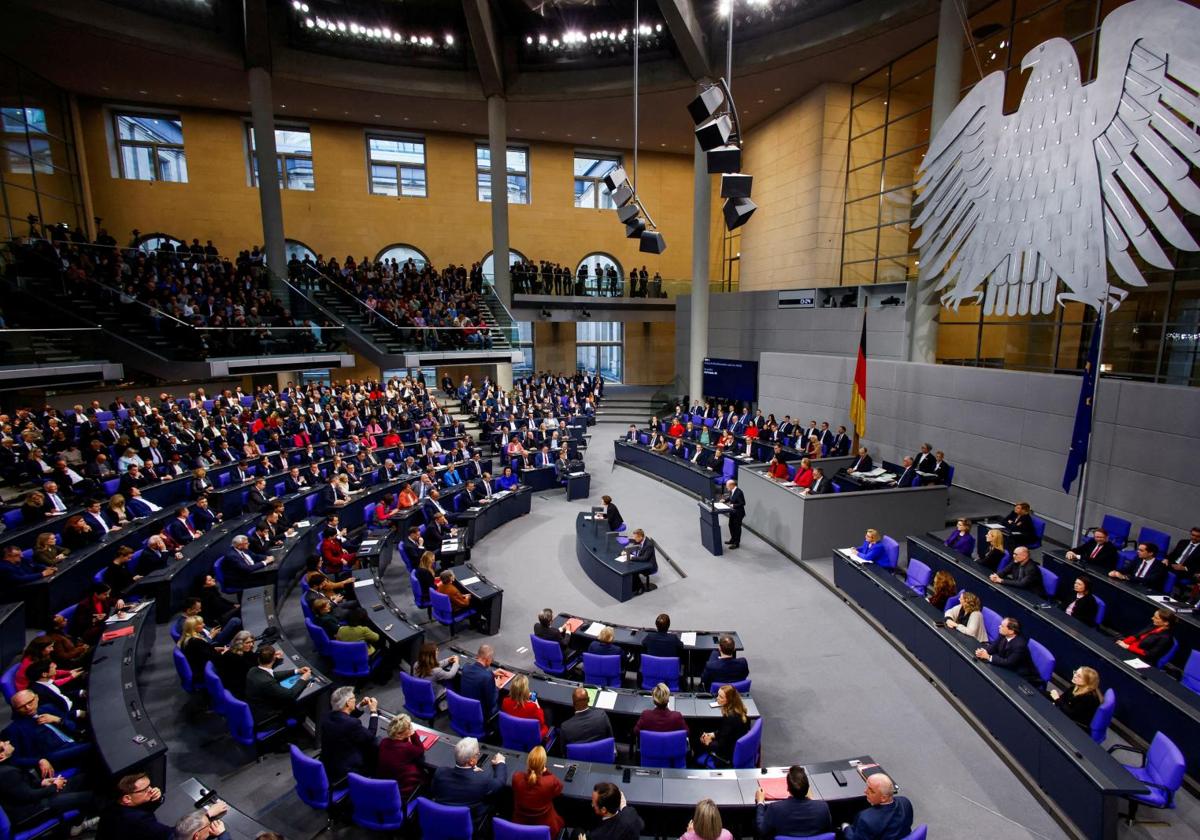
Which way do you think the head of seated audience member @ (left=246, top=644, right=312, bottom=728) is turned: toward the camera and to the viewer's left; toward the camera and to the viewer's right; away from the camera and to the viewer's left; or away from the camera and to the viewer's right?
away from the camera and to the viewer's right

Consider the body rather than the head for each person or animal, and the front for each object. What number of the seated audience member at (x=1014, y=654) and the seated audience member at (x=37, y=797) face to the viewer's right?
1

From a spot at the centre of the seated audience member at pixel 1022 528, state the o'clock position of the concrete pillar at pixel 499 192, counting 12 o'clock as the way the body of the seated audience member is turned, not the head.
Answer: The concrete pillar is roughly at 2 o'clock from the seated audience member.

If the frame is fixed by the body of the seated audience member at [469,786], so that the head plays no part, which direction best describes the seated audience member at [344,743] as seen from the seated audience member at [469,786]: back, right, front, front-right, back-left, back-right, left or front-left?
left

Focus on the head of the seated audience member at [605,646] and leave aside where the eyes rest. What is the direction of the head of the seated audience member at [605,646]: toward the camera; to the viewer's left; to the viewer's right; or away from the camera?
away from the camera

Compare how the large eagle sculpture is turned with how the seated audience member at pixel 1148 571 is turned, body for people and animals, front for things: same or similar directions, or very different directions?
same or similar directions

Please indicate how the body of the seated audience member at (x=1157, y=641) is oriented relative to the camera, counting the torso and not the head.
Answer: to the viewer's left

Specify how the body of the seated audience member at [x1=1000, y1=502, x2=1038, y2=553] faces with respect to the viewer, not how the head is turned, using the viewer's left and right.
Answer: facing the viewer and to the left of the viewer

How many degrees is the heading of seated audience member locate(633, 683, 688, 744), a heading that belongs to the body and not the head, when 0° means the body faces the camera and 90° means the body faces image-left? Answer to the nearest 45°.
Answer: approximately 180°

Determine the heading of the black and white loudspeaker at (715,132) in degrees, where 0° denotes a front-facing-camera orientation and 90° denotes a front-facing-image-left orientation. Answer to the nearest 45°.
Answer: approximately 45°

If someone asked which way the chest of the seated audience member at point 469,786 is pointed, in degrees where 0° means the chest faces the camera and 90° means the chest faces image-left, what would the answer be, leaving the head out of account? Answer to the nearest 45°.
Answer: approximately 225°

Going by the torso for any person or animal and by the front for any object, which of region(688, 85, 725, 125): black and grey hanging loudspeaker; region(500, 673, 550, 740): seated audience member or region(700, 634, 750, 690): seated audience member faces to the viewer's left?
the black and grey hanging loudspeaker

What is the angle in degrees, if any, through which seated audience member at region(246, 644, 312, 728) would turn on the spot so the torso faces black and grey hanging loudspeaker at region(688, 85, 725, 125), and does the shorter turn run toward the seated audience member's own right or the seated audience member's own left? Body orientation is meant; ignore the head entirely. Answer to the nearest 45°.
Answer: approximately 45° to the seated audience member's own right

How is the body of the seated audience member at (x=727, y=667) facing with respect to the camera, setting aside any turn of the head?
away from the camera

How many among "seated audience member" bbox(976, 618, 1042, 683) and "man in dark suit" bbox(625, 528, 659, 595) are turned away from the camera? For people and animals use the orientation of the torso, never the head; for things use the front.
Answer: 0

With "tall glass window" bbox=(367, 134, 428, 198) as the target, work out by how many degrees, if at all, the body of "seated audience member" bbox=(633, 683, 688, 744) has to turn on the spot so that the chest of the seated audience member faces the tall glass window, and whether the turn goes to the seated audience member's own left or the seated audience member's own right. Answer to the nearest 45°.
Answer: approximately 45° to the seated audience member's own left

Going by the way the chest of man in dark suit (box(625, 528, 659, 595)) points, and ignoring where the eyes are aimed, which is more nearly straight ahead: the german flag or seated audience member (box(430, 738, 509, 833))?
the seated audience member

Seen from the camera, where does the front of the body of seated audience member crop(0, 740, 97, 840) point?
to the viewer's right

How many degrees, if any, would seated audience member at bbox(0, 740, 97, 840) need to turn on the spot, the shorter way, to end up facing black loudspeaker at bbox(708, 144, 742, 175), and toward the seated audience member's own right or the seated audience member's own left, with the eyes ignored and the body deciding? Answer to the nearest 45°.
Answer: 0° — they already face it
